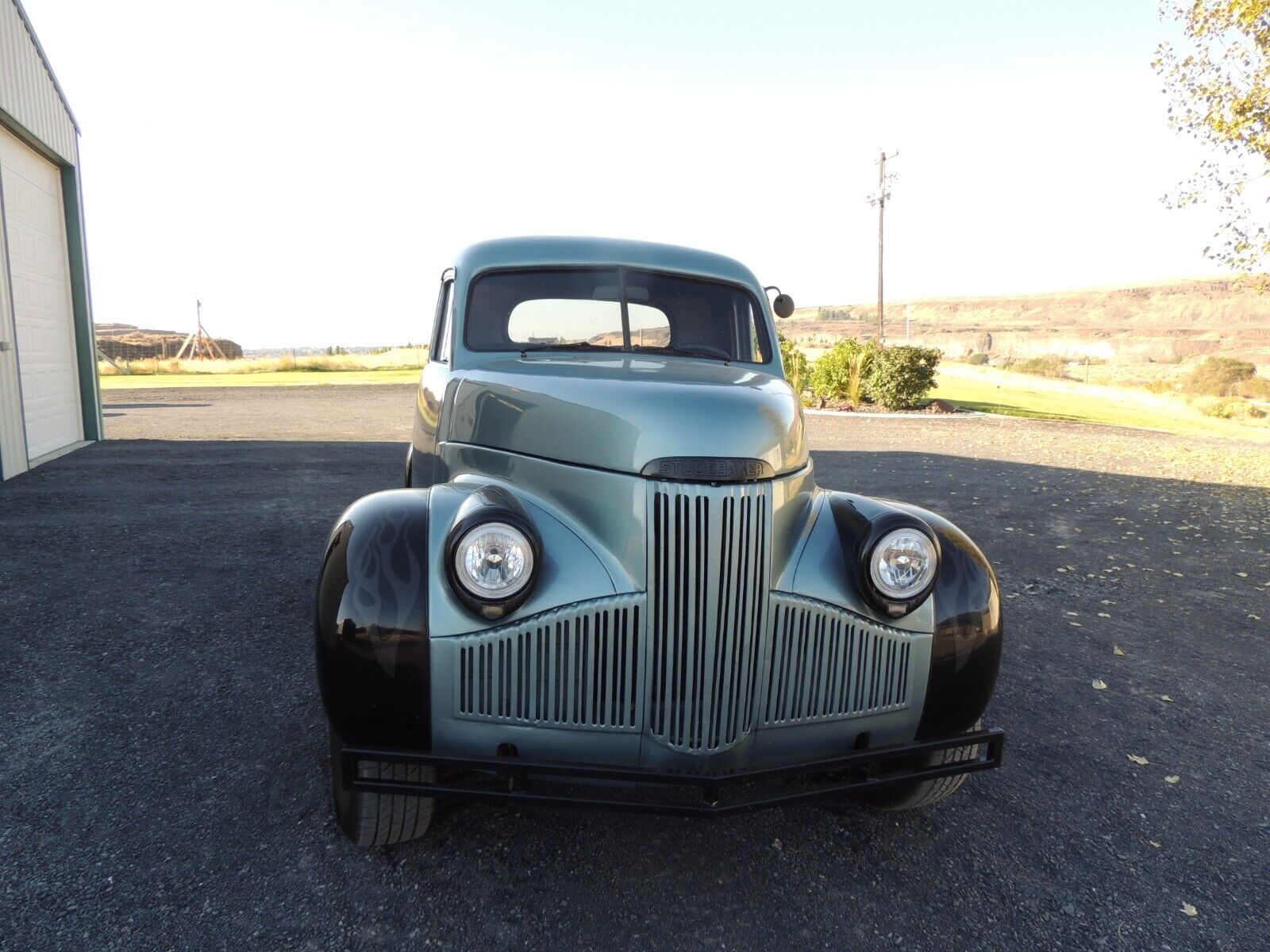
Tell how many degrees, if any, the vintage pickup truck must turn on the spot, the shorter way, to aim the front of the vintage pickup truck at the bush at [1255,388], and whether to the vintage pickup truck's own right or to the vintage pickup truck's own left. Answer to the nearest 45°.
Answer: approximately 135° to the vintage pickup truck's own left

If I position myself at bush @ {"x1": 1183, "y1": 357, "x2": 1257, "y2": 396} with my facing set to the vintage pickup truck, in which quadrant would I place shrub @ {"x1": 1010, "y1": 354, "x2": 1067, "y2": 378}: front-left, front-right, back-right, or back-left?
back-right

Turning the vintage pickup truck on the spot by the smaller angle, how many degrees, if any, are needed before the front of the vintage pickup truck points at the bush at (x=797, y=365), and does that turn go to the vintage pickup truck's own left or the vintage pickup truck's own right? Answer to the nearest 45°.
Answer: approximately 180°

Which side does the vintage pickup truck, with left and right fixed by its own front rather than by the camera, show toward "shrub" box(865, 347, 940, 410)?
back

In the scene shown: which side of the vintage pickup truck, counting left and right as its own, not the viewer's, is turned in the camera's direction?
front

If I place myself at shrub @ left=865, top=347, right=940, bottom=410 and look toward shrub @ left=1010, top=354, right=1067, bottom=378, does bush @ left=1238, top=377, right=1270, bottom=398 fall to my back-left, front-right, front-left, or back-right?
front-right

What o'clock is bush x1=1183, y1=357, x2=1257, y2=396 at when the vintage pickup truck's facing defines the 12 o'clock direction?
The bush is roughly at 7 o'clock from the vintage pickup truck.

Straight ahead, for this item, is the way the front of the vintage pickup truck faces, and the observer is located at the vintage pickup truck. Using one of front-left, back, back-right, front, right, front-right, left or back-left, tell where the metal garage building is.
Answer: back-right

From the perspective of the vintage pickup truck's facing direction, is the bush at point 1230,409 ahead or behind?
behind

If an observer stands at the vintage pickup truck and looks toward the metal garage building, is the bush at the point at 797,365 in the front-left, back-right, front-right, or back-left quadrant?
front-right

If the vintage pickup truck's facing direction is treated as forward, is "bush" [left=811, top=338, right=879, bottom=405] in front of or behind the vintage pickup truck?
behind
